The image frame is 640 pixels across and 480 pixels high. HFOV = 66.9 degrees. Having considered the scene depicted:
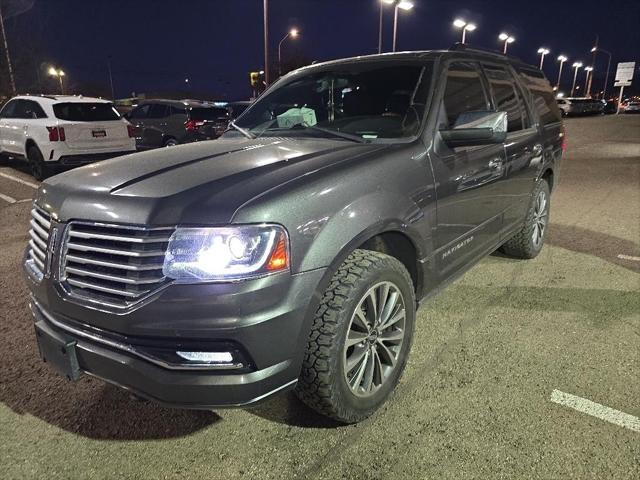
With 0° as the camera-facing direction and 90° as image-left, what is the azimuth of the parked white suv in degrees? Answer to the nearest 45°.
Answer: approximately 135°

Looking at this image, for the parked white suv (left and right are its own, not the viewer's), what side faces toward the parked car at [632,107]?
right

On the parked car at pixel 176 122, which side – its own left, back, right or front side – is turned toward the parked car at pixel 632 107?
right

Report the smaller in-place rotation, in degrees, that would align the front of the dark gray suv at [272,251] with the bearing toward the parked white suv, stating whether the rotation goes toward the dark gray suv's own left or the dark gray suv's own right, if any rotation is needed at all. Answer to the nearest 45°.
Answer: approximately 90° to the dark gray suv's own right

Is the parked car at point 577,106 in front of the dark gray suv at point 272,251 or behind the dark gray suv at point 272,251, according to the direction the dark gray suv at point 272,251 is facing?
behind

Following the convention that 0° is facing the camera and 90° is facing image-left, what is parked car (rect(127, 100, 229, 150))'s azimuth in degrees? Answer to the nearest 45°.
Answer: approximately 135°

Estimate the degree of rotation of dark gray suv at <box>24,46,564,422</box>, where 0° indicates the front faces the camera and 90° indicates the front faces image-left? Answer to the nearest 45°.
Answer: approximately 45°

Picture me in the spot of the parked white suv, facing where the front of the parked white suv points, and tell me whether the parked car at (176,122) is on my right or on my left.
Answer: on my right
